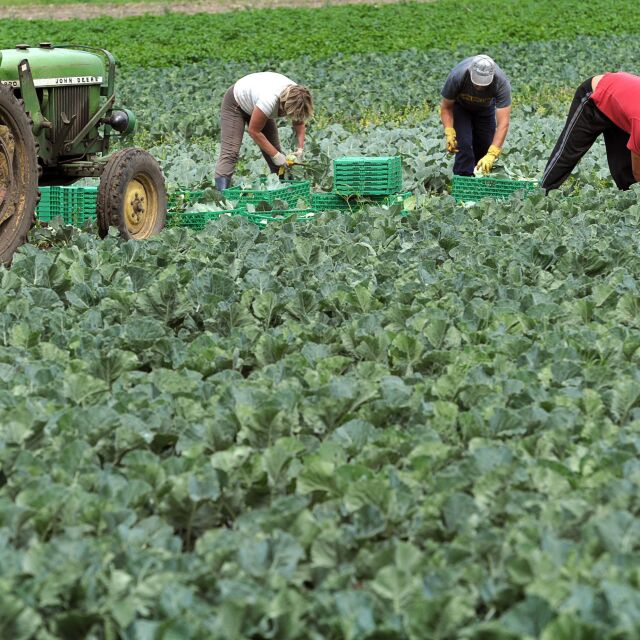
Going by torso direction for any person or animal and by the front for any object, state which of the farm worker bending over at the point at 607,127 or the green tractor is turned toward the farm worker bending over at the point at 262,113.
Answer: the green tractor

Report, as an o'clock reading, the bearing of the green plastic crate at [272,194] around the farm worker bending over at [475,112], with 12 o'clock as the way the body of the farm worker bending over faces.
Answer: The green plastic crate is roughly at 2 o'clock from the farm worker bending over.

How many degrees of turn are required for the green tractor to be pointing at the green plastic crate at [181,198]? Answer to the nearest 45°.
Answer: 0° — it already faces it

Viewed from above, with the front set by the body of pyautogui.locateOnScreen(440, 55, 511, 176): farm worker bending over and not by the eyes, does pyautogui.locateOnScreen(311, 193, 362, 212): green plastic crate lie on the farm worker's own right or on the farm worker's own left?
on the farm worker's own right

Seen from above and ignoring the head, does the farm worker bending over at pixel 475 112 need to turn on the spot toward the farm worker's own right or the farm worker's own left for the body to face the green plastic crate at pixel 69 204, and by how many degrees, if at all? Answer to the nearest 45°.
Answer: approximately 45° to the farm worker's own right

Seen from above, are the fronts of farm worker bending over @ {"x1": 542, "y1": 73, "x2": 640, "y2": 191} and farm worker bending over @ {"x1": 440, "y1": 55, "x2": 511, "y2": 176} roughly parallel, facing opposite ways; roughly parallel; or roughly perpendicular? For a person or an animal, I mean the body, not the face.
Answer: roughly perpendicular

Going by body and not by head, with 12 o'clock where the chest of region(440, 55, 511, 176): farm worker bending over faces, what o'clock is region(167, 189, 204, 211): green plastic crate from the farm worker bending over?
The green plastic crate is roughly at 2 o'clock from the farm worker bending over.

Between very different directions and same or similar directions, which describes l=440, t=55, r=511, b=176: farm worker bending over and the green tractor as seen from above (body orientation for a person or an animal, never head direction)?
very different directions

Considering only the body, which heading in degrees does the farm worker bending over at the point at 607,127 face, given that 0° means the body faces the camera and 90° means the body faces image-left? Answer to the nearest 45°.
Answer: approximately 270°

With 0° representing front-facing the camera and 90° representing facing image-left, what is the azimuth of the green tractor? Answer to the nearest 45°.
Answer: approximately 225°

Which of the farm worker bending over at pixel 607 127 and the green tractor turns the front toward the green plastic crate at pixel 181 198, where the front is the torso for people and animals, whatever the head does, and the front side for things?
the green tractor

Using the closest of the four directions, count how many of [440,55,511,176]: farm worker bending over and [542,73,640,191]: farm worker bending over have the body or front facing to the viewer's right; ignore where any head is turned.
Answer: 1
